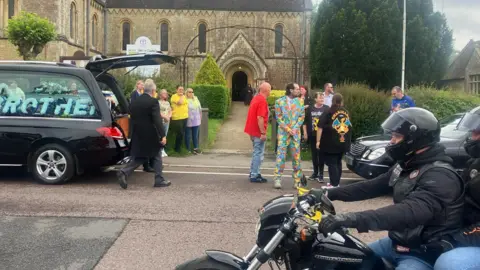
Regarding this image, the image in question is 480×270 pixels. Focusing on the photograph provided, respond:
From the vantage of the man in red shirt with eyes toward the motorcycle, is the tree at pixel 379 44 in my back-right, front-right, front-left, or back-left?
back-left

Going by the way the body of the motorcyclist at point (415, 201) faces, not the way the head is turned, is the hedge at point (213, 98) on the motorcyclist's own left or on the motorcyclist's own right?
on the motorcyclist's own right

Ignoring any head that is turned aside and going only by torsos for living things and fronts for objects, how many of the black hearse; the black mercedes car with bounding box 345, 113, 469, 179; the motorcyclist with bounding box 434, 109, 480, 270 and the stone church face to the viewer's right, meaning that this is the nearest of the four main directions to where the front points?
0

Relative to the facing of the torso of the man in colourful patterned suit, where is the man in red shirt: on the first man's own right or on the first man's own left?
on the first man's own right

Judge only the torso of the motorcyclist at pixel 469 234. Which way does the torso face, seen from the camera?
to the viewer's left

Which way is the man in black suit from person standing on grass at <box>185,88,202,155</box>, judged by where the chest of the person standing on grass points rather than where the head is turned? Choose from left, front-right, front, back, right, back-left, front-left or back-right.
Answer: front

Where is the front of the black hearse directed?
to the viewer's left

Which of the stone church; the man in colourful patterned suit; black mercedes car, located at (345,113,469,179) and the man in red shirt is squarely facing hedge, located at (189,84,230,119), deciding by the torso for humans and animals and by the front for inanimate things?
the stone church

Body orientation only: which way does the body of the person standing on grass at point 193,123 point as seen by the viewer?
toward the camera

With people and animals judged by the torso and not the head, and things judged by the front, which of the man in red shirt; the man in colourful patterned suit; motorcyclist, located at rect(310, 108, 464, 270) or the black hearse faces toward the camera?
the man in colourful patterned suit

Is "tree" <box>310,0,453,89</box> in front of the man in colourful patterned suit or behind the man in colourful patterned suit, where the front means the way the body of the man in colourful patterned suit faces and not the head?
behind

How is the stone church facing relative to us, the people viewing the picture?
facing the viewer

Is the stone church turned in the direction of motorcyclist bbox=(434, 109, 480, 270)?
yes

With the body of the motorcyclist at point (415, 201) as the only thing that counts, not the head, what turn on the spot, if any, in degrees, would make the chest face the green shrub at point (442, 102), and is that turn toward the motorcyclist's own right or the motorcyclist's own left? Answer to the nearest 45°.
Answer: approximately 90° to the motorcyclist's own right

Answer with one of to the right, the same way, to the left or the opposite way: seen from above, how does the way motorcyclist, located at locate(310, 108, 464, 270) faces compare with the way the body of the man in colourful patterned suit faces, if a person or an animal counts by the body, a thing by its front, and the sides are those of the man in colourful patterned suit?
to the right
